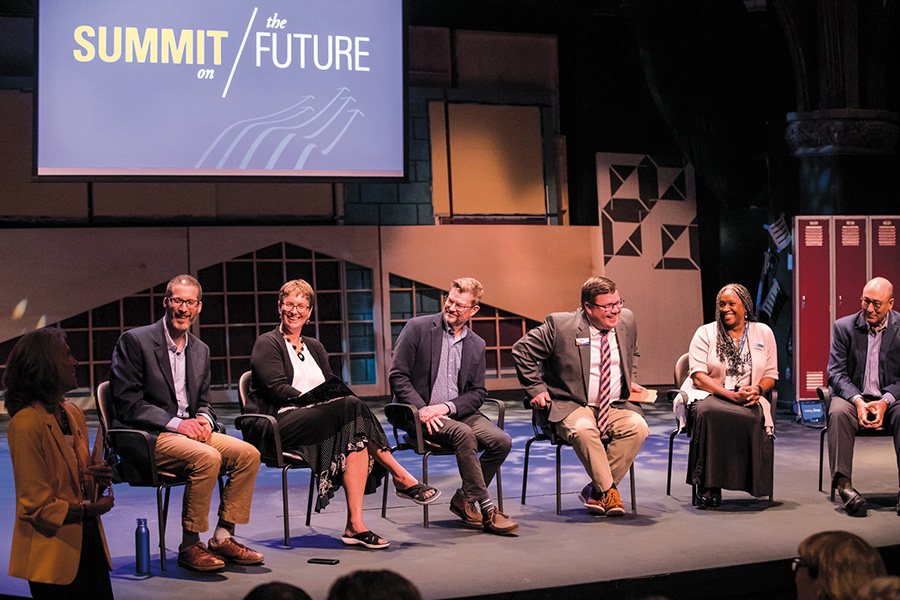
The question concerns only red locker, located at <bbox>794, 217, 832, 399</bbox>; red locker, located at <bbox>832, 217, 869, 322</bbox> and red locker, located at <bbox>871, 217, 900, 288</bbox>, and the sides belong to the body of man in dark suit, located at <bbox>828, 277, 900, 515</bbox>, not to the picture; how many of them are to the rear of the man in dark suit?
3

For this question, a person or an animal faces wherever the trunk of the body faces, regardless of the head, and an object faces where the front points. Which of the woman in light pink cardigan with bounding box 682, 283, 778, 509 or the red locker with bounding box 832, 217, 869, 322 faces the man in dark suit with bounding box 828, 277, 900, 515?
the red locker

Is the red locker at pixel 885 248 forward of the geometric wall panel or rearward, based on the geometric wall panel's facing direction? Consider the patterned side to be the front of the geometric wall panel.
forward

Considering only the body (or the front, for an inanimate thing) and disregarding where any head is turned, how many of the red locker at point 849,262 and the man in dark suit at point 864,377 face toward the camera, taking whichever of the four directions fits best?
2

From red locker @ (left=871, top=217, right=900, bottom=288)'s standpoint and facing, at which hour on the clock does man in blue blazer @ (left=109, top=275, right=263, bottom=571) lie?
The man in blue blazer is roughly at 1 o'clock from the red locker.

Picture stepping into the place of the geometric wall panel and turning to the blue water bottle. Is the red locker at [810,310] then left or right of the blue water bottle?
left

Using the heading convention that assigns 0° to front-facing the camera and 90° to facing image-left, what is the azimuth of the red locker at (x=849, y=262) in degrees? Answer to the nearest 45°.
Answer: approximately 0°

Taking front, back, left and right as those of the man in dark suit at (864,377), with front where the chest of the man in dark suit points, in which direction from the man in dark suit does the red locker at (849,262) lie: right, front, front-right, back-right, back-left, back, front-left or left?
back

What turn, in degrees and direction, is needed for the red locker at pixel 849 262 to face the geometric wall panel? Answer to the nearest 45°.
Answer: approximately 135° to its right

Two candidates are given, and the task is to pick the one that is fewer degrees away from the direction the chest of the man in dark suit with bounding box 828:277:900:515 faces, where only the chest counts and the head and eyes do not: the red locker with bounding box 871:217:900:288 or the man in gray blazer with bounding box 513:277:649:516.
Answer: the man in gray blazer

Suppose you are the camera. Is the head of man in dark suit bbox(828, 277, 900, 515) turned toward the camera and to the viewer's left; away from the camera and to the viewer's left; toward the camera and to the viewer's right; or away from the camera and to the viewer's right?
toward the camera and to the viewer's left
